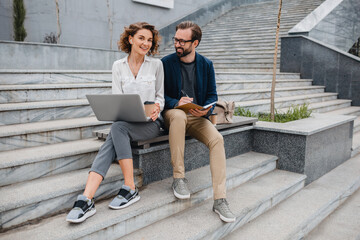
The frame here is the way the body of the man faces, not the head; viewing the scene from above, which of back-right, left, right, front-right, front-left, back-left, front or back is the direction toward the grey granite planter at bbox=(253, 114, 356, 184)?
back-left

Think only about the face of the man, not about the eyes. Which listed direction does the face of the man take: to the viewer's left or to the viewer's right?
to the viewer's left

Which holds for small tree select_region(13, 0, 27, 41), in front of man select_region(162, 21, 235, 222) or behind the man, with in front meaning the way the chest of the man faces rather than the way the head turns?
behind

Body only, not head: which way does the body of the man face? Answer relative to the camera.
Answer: toward the camera
